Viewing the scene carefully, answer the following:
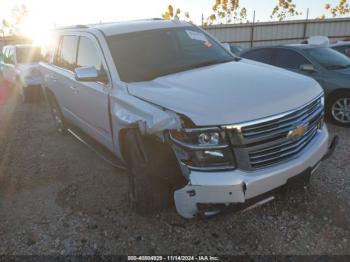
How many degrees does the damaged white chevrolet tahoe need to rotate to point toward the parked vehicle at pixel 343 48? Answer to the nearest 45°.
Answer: approximately 90° to its left

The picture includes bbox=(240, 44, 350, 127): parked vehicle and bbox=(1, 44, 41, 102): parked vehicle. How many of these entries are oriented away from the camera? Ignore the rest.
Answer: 0

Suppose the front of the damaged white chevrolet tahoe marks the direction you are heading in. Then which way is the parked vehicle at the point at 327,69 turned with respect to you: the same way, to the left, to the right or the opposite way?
the same way

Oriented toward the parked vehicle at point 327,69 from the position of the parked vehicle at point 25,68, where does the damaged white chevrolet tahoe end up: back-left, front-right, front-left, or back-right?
front-right

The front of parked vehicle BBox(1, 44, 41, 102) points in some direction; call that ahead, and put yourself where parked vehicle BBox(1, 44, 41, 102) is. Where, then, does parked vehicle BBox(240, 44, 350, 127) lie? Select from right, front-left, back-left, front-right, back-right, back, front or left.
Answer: front

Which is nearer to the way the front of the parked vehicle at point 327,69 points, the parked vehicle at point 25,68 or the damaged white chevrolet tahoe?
the damaged white chevrolet tahoe

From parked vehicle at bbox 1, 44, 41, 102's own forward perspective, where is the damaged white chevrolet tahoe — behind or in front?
in front

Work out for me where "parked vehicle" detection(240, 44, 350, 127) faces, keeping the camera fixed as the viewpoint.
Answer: facing the viewer and to the right of the viewer

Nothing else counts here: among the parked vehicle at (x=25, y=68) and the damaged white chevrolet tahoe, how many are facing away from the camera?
0

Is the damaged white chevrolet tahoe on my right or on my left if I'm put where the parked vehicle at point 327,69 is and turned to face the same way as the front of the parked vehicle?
on my right

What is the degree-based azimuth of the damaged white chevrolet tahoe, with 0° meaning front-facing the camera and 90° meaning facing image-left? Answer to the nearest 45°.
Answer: approximately 315°

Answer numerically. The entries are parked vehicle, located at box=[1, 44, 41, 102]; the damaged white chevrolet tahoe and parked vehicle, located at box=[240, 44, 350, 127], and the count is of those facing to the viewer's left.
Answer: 0

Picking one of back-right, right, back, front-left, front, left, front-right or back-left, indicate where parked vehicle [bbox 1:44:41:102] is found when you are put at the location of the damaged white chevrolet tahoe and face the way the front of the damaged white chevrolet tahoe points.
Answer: back
